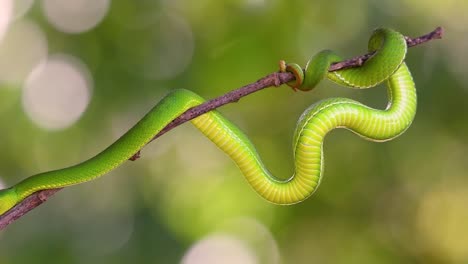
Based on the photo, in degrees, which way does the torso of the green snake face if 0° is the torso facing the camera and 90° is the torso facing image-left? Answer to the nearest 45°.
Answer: approximately 90°
